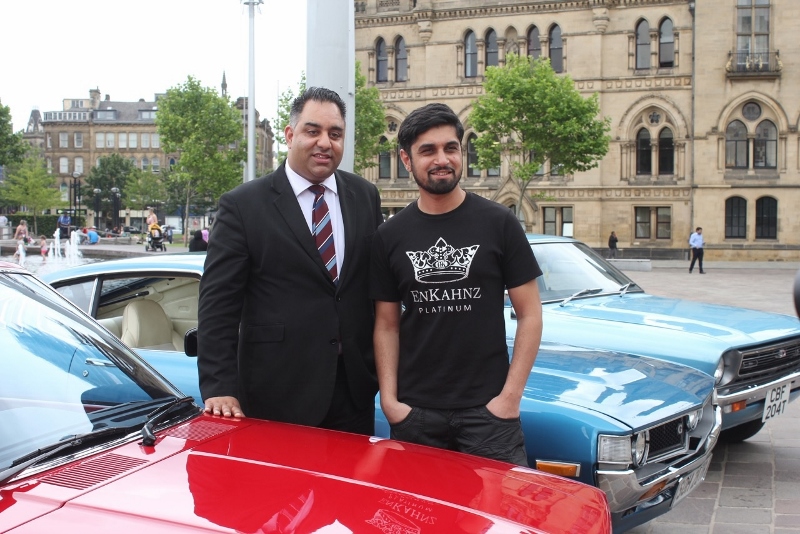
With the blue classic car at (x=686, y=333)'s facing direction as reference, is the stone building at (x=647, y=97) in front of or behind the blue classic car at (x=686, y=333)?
behind

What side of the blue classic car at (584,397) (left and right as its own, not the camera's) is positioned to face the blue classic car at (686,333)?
left

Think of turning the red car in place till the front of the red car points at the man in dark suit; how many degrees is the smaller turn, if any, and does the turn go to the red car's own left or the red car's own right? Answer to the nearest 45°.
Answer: approximately 135° to the red car's own left

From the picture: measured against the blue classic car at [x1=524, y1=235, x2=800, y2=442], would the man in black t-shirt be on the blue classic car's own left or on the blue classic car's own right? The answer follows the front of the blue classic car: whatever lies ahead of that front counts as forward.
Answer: on the blue classic car's own right

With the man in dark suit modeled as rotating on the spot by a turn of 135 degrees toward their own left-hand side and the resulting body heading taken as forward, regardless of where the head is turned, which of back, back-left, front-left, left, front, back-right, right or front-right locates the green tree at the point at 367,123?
front

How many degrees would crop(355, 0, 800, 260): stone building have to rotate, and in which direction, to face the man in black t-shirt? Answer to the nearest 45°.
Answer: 0° — it already faces them

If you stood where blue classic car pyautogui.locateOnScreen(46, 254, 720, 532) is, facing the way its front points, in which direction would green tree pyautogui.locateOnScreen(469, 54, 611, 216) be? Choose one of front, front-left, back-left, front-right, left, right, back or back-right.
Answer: back-left

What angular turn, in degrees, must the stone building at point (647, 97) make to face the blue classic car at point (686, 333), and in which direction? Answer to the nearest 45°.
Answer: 0° — it already faces it

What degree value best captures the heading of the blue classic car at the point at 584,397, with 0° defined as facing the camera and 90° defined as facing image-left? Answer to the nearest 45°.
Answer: approximately 315°
